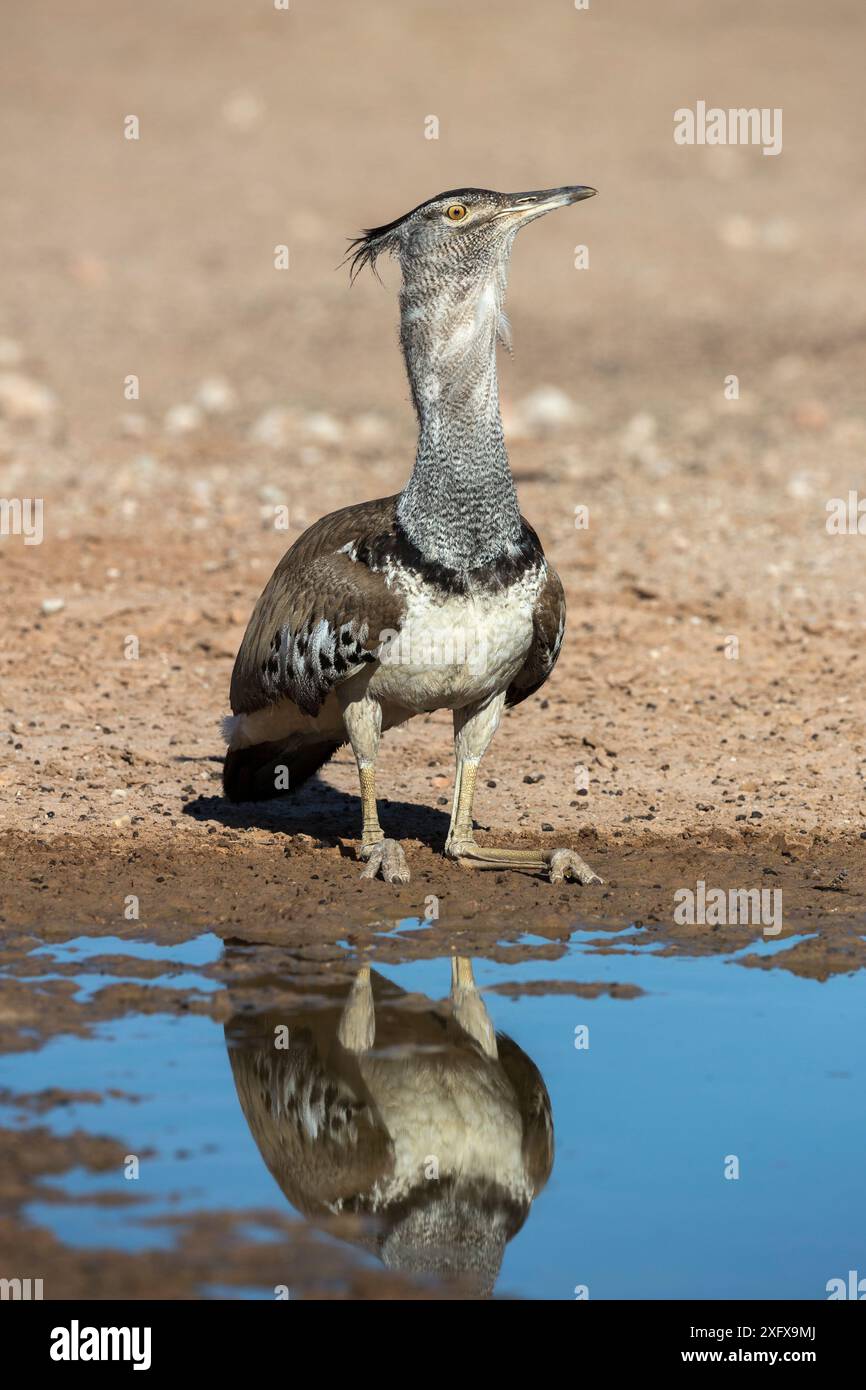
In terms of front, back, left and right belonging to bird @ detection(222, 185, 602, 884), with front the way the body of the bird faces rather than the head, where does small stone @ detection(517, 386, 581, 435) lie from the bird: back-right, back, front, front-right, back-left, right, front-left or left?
back-left

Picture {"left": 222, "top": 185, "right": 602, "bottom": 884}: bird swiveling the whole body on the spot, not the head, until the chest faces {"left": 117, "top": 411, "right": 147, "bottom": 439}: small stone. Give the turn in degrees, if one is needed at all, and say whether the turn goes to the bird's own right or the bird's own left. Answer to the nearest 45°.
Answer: approximately 135° to the bird's own left

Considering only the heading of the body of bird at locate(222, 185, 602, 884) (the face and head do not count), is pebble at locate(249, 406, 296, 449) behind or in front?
behind

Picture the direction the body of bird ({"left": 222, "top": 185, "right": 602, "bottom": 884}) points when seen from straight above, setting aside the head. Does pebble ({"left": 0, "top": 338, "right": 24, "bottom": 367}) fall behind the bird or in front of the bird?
behind

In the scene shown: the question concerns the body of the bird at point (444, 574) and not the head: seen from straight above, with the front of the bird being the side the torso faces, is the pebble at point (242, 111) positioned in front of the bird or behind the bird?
behind

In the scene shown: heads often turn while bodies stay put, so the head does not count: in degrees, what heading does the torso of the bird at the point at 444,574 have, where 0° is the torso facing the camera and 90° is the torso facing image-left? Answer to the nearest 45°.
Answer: approximately 315°

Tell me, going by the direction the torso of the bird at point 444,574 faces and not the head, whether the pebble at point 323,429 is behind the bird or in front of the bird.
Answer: behind

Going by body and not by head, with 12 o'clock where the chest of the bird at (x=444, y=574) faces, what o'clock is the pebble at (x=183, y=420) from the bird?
The pebble is roughly at 7 o'clock from the bird.

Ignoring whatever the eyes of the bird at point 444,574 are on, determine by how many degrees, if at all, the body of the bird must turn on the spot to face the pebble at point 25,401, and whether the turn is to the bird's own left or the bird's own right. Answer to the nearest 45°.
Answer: approximately 135° to the bird's own left
